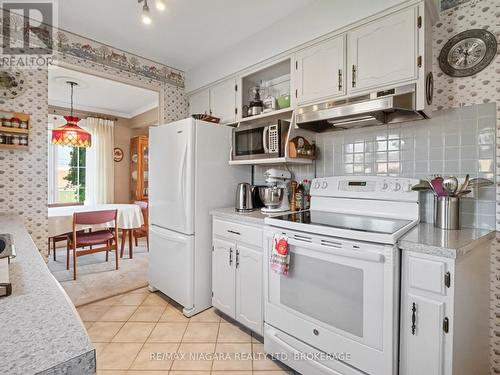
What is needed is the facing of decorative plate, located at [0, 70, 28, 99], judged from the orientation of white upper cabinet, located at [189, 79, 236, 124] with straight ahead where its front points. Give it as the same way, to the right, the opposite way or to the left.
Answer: to the left

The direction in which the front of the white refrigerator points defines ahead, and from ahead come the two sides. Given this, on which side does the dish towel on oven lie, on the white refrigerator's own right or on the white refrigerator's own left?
on the white refrigerator's own left

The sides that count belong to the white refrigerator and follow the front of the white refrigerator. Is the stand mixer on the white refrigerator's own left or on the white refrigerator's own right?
on the white refrigerator's own left

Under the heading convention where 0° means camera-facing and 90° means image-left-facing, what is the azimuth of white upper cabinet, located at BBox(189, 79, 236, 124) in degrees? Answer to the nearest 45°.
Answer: approximately 45°
